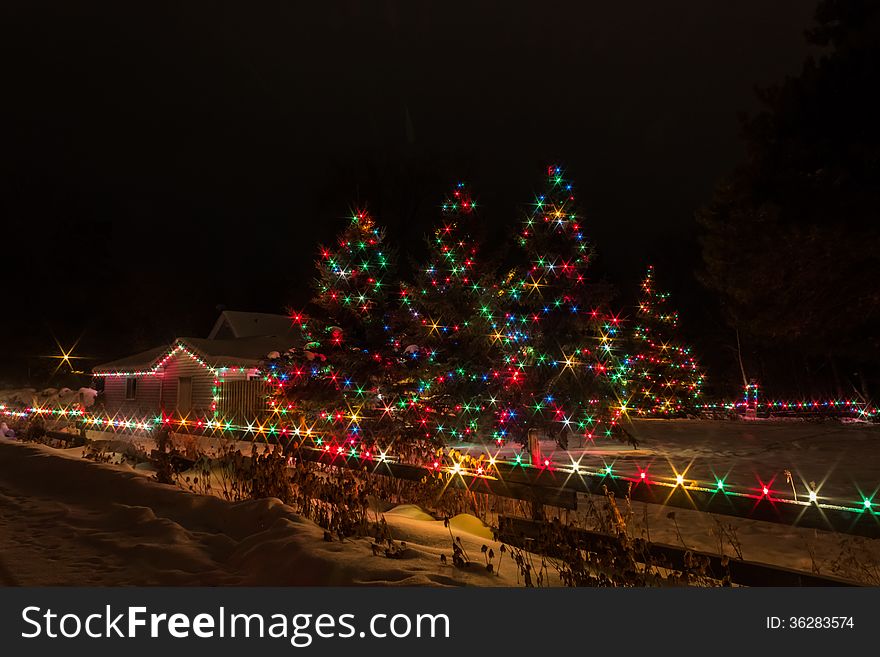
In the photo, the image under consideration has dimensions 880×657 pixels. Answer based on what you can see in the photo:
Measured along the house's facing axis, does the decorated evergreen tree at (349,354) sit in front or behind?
in front

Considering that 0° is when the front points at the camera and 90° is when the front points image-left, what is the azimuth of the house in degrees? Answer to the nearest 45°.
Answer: approximately 0°

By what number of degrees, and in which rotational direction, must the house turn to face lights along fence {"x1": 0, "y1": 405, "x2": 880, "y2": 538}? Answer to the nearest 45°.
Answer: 0° — it already faces it

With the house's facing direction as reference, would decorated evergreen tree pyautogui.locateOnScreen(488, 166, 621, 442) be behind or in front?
in front

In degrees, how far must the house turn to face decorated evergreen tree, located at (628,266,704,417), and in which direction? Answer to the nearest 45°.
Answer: approximately 90° to its left
